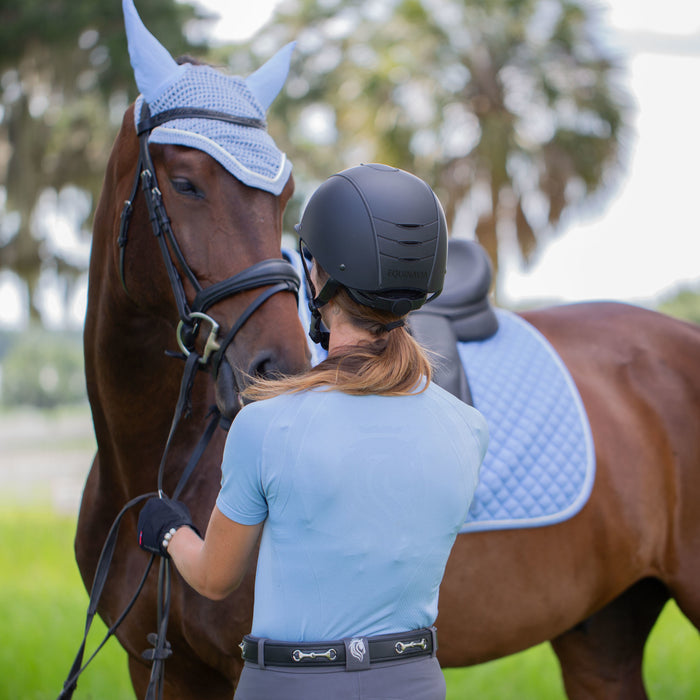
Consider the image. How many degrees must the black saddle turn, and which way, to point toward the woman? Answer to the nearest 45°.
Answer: approximately 45° to its left

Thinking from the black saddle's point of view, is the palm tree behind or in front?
behind

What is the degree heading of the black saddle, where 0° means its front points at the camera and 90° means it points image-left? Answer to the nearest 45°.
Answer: approximately 45°

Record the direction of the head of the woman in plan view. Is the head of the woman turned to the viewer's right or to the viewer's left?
to the viewer's left
